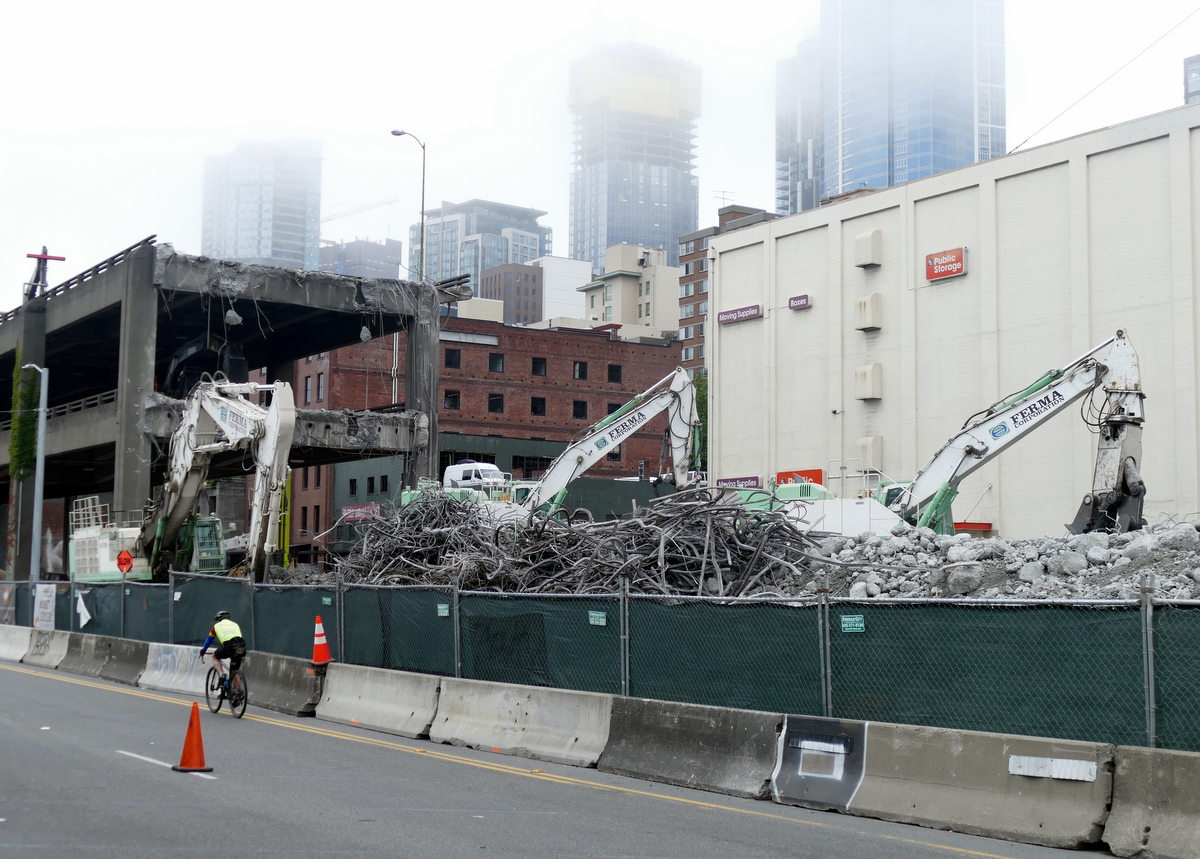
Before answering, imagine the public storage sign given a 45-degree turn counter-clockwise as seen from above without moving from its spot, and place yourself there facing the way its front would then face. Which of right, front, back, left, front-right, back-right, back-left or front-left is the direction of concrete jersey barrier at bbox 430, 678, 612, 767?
front

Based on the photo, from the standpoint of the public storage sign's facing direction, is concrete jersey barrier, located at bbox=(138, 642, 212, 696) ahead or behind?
ahead

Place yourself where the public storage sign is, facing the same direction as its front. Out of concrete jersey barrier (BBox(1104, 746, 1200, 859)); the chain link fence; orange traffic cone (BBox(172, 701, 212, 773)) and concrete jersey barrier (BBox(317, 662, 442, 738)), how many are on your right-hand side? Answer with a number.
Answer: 0

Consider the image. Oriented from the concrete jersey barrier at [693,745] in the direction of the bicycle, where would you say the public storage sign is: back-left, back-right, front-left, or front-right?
front-right

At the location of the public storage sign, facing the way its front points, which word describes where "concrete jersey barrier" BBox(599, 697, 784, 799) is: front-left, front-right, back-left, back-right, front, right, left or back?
front-left

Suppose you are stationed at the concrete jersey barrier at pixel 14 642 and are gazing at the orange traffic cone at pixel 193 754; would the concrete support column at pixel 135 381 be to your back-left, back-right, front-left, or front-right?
back-left

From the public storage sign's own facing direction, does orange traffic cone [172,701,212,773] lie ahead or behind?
ahead

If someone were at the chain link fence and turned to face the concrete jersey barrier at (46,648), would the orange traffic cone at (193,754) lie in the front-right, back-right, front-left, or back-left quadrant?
front-left

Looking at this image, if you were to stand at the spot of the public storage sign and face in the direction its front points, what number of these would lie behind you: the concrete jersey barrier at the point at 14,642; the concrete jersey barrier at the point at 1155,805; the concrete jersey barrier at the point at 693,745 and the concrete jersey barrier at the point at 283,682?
0

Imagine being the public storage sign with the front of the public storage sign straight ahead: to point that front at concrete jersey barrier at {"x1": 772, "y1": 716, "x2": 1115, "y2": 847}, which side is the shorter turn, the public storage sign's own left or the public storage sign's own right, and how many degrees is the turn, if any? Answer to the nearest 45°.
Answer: approximately 45° to the public storage sign's own left

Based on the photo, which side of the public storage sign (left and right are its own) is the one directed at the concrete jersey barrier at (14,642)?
front

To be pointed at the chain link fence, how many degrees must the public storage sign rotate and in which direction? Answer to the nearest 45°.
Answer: approximately 45° to its left

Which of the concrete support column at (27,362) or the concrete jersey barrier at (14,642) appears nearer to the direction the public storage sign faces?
the concrete jersey barrier

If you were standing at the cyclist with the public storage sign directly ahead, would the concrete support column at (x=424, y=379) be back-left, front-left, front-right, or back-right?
front-left

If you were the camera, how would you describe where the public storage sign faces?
facing the viewer and to the left of the viewer
